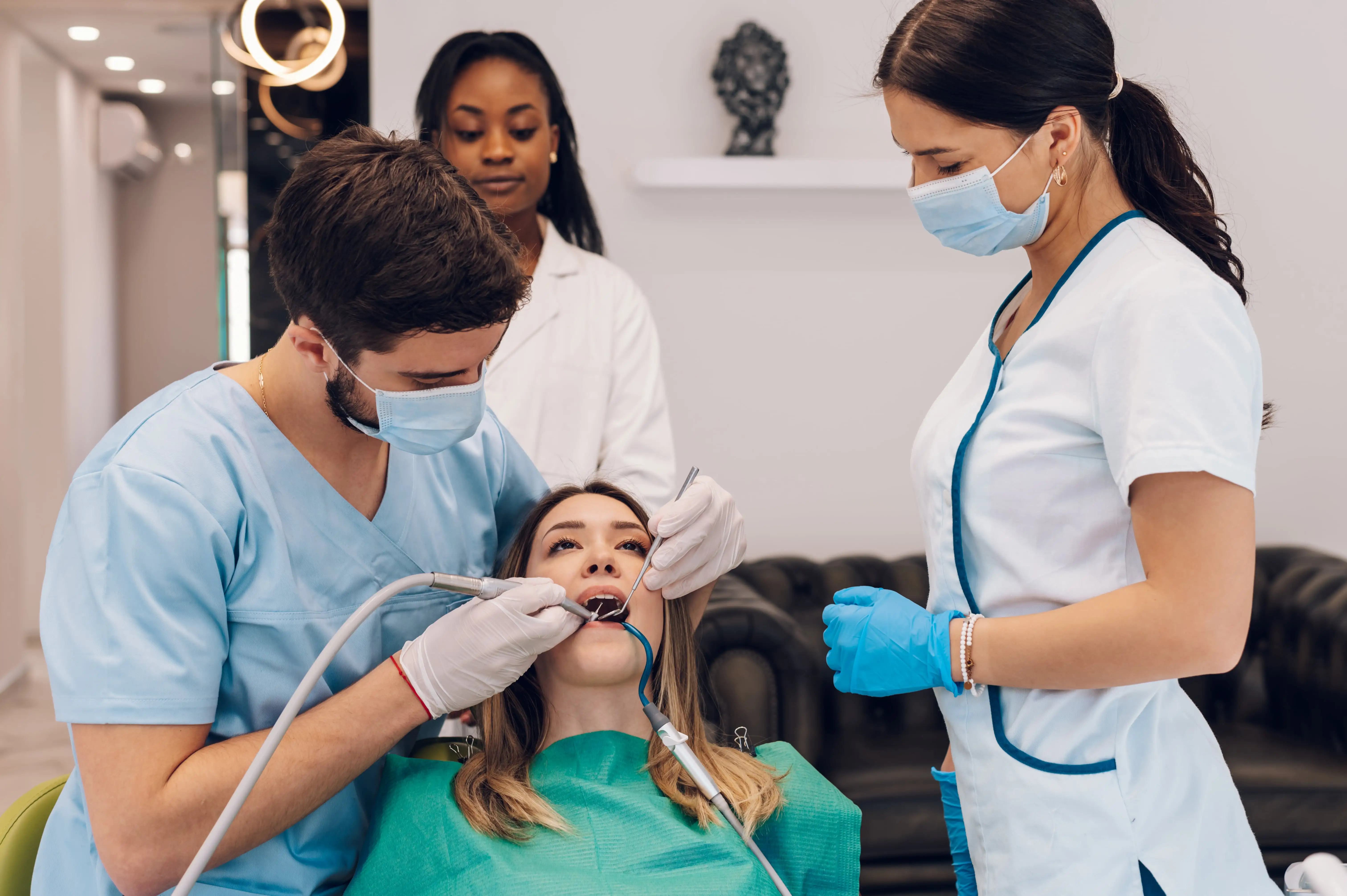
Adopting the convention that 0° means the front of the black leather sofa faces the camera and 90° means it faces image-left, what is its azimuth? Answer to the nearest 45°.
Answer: approximately 0°

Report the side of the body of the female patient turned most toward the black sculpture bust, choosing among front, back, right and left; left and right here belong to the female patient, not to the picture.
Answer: back

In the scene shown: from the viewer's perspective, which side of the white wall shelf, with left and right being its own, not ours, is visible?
front

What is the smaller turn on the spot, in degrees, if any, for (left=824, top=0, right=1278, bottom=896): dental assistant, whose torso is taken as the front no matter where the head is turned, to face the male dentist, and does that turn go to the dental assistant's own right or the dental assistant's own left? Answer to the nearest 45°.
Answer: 0° — they already face them

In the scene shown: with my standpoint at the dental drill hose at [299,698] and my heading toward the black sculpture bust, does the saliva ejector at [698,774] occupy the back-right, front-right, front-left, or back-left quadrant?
front-right

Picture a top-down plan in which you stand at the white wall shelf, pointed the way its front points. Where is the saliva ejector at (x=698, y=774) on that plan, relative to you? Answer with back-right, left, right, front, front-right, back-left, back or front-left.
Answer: front

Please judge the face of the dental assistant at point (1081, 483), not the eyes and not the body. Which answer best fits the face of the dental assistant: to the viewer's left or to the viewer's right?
to the viewer's left

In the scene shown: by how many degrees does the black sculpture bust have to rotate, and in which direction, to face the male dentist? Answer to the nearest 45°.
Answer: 0° — it already faces them

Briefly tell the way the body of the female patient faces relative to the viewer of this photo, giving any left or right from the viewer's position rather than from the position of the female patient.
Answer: facing the viewer

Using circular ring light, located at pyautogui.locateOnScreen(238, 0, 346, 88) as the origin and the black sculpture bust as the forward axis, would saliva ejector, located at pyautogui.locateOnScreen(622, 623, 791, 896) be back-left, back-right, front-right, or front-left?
front-right

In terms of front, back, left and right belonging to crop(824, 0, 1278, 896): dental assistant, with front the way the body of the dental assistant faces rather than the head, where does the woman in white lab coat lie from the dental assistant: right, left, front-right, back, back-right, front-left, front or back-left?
front-right

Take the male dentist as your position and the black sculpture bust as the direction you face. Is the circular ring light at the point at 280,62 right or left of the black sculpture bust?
left

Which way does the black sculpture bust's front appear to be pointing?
toward the camera
